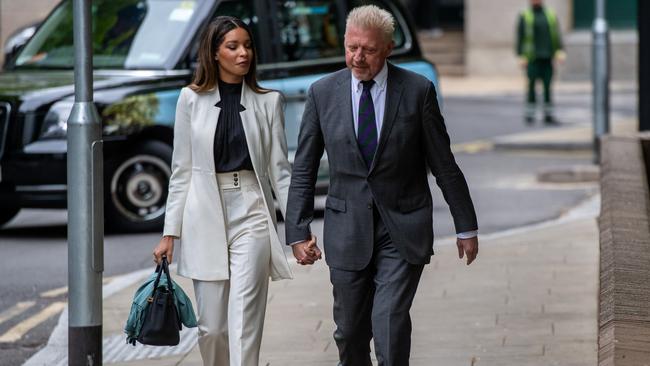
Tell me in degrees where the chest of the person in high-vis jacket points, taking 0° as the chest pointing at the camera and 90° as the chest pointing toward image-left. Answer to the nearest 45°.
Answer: approximately 0°

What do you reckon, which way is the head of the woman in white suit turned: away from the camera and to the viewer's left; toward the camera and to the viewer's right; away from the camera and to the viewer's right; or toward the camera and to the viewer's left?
toward the camera and to the viewer's right

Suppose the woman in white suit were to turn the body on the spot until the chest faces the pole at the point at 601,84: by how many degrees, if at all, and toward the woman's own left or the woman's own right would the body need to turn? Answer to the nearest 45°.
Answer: approximately 180°

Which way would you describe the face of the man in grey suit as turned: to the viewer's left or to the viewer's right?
to the viewer's left

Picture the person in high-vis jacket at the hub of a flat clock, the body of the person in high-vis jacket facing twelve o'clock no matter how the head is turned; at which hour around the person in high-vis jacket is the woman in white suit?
The woman in white suit is roughly at 12 o'clock from the person in high-vis jacket.

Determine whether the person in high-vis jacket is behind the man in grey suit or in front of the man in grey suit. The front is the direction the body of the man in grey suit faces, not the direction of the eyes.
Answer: behind

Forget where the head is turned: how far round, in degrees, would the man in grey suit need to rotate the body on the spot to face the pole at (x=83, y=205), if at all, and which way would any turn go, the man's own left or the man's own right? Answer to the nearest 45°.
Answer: approximately 90° to the man's own right

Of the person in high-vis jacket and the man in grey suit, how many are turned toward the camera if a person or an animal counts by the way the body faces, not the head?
2

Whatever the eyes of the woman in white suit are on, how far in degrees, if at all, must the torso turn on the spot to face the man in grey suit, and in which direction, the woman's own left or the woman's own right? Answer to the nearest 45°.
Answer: approximately 45° to the woman's own left

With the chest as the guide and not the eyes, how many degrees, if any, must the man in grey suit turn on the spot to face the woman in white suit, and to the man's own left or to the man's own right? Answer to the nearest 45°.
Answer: approximately 135° to the man's own right
